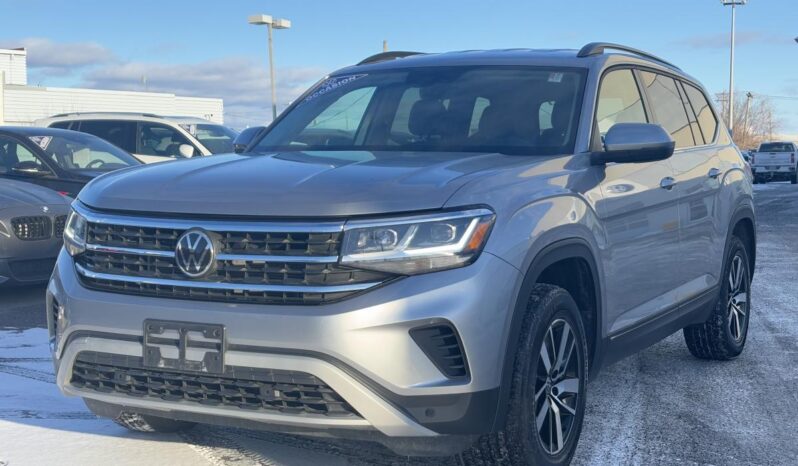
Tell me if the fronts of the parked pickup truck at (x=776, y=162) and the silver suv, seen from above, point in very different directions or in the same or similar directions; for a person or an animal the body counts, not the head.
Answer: very different directions

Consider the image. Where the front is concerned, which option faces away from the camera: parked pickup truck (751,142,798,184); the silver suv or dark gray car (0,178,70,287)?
the parked pickup truck

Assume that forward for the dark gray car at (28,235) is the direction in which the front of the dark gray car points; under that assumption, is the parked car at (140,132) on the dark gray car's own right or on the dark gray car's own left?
on the dark gray car's own left

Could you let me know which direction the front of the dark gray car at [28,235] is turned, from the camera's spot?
facing the viewer and to the right of the viewer

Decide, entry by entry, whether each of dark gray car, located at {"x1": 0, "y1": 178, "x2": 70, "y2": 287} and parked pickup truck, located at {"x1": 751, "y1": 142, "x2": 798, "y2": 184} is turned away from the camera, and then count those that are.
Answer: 1

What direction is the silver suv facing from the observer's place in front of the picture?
facing the viewer and to the left of the viewer

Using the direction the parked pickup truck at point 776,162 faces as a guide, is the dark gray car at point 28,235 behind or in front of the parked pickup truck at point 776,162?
behind

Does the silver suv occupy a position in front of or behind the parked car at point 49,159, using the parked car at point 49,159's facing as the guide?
in front

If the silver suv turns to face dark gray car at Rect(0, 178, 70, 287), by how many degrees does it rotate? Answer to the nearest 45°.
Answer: approximately 90° to its right

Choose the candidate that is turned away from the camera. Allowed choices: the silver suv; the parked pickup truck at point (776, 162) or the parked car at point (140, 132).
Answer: the parked pickup truck at point (776, 162)

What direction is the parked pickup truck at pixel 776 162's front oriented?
away from the camera

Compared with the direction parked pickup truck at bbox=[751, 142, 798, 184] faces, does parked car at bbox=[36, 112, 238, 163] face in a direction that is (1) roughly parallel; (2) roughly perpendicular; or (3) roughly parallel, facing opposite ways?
roughly perpendicular

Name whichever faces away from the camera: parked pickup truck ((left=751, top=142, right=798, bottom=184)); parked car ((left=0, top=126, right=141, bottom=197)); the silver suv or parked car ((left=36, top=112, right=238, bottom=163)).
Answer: parked pickup truck ((left=751, top=142, right=798, bottom=184))

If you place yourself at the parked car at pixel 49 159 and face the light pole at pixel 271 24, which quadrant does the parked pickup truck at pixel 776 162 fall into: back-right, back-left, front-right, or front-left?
front-right

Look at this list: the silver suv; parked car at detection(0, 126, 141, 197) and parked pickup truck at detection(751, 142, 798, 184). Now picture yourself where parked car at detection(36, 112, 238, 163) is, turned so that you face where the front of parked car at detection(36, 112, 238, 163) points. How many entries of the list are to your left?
1
